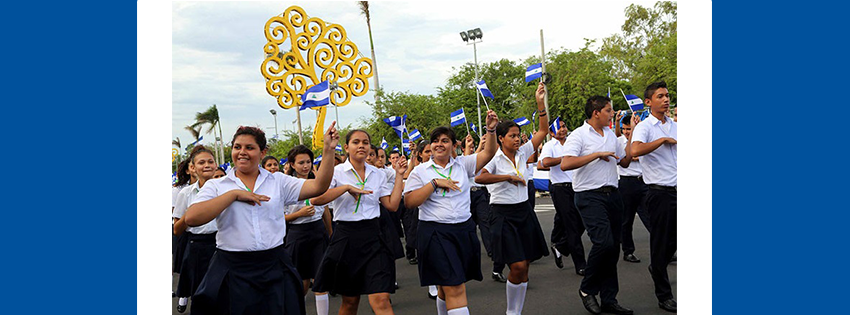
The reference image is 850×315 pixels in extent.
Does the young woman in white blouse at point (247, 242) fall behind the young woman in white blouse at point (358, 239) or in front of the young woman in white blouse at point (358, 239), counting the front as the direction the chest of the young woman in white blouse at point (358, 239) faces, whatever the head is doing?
in front

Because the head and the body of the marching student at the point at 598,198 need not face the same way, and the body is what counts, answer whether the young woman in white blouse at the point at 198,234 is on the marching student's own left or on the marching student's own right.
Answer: on the marching student's own right

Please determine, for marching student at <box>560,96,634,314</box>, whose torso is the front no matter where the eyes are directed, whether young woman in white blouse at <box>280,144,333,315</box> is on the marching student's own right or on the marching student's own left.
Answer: on the marching student's own right

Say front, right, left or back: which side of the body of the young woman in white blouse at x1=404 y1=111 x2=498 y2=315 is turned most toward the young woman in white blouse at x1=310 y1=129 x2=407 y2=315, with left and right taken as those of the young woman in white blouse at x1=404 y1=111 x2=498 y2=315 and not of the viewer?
right

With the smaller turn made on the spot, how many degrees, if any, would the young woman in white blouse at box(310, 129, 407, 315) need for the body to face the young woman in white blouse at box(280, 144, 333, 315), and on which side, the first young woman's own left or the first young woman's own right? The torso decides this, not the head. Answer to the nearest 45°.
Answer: approximately 135° to the first young woman's own right

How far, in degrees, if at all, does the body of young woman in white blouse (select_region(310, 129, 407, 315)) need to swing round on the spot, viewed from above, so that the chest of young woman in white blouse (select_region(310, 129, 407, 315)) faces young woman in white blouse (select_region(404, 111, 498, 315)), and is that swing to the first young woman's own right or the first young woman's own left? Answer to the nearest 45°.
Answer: approximately 90° to the first young woman's own left

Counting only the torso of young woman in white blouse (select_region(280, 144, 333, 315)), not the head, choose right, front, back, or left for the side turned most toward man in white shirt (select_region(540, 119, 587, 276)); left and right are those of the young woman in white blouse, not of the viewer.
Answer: left

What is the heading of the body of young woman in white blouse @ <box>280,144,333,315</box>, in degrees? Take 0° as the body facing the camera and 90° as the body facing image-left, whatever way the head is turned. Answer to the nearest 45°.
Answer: approximately 0°
